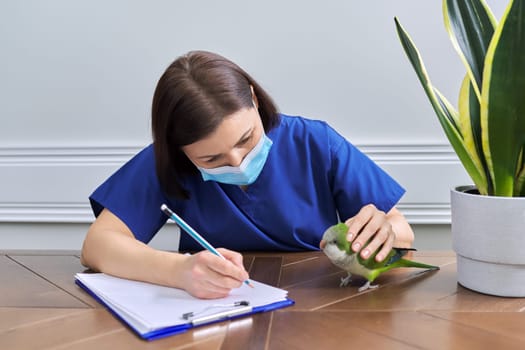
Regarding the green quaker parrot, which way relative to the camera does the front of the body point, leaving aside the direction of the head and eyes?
to the viewer's left

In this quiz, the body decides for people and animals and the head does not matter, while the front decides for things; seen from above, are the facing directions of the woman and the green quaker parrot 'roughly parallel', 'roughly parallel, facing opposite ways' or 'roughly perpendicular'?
roughly perpendicular

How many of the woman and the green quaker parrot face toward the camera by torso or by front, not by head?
1

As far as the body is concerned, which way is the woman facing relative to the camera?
toward the camera
